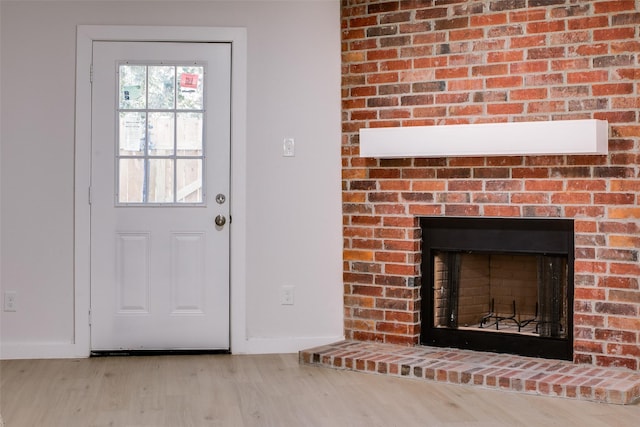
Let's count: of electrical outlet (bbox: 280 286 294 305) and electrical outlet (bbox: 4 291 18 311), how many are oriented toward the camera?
2

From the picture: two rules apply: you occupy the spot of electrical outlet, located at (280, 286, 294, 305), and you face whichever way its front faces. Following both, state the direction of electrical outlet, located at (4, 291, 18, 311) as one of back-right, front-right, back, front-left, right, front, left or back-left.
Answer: right

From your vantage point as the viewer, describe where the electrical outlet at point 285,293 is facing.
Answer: facing the viewer

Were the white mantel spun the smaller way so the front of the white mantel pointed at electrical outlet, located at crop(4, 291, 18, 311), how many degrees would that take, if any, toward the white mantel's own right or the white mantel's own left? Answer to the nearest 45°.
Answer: approximately 45° to the white mantel's own right

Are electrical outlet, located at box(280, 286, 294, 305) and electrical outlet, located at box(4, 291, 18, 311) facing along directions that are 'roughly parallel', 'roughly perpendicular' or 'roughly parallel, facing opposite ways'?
roughly parallel

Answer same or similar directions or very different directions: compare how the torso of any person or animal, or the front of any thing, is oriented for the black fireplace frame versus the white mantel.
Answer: same or similar directions

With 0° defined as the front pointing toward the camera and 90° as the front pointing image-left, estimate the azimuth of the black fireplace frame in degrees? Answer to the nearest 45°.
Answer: approximately 45°

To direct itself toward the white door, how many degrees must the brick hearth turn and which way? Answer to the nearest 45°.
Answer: approximately 45° to its right

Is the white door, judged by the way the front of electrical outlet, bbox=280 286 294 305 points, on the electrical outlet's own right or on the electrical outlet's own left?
on the electrical outlet's own right

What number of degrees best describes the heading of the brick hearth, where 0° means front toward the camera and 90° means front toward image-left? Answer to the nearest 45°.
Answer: approximately 45°
